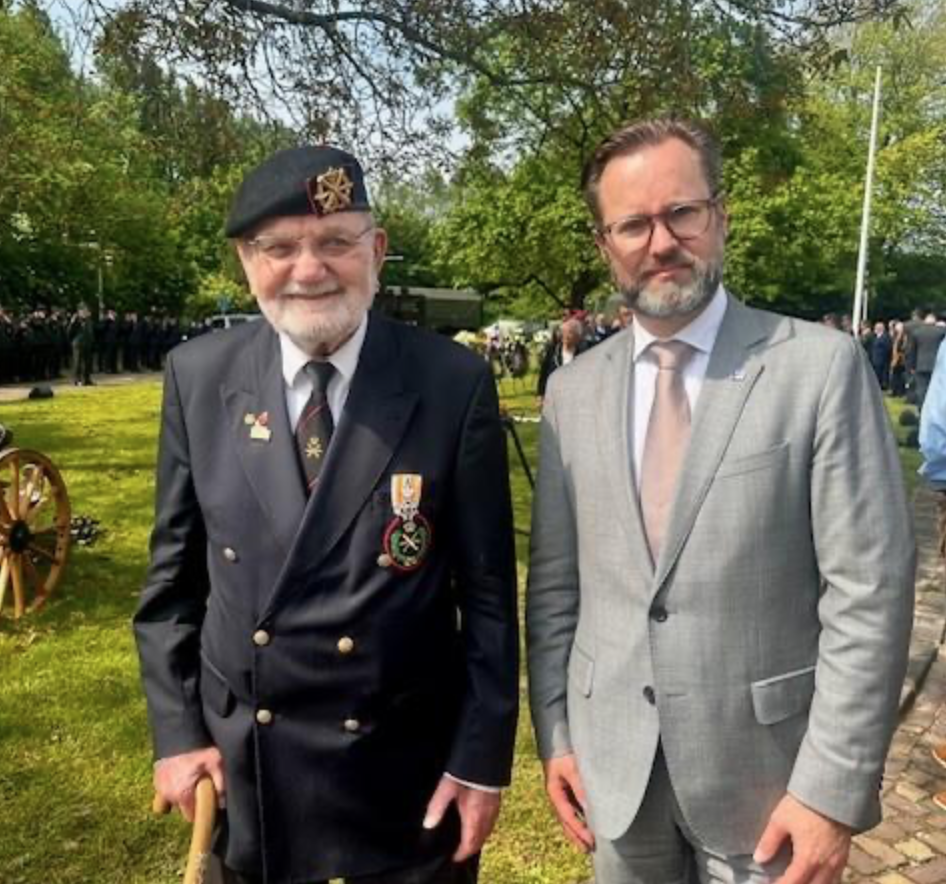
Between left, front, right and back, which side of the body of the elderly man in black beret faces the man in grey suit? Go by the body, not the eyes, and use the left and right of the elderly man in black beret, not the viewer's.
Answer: left

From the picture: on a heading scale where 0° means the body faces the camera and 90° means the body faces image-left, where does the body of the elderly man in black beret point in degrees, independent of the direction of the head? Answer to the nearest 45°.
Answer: approximately 0°
